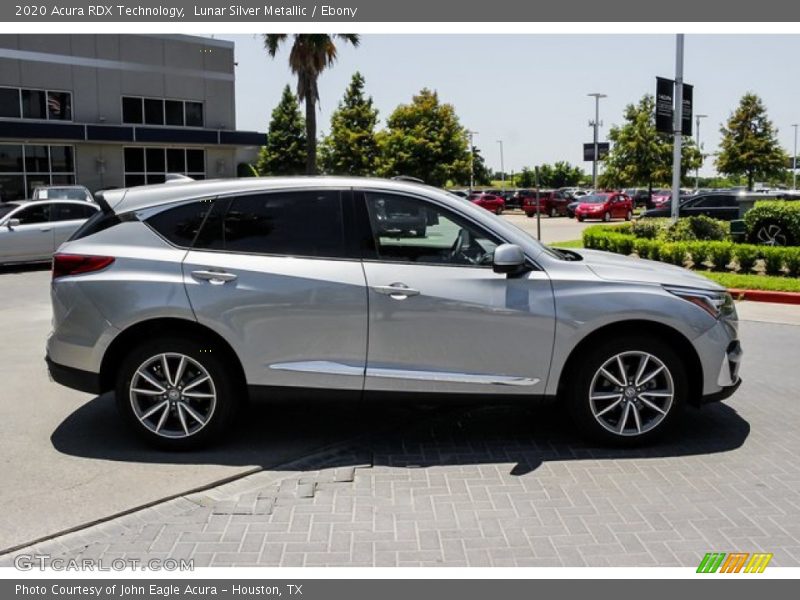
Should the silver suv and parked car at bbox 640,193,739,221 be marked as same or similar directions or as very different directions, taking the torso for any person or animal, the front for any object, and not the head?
very different directions

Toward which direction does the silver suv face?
to the viewer's right

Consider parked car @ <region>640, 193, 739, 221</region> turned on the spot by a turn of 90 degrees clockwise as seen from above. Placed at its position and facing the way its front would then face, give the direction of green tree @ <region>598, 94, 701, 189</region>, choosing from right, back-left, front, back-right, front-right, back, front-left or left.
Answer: front

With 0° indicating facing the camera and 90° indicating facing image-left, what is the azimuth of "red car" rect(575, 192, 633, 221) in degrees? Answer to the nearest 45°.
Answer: approximately 45°

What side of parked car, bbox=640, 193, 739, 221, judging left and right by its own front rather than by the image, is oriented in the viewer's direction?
left

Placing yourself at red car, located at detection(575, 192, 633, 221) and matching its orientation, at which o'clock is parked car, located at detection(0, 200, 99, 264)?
The parked car is roughly at 11 o'clock from the red car.

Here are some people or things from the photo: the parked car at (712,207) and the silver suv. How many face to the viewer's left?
1

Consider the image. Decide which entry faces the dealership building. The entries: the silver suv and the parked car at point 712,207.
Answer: the parked car

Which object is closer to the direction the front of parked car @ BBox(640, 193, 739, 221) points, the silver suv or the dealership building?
the dealership building
